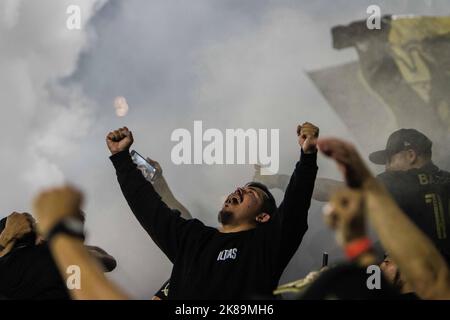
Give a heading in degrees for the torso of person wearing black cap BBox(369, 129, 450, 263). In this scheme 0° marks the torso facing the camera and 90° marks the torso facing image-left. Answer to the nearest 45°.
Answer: approximately 135°

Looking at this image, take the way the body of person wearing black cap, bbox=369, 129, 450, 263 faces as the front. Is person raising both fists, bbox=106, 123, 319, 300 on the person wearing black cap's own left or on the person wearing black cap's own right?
on the person wearing black cap's own left

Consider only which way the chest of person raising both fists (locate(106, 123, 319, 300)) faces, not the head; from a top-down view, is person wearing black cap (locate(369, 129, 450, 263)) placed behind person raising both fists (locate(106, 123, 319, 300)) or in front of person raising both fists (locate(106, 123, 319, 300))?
behind

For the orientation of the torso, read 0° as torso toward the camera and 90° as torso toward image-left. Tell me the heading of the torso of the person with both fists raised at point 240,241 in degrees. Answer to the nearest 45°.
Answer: approximately 45°
